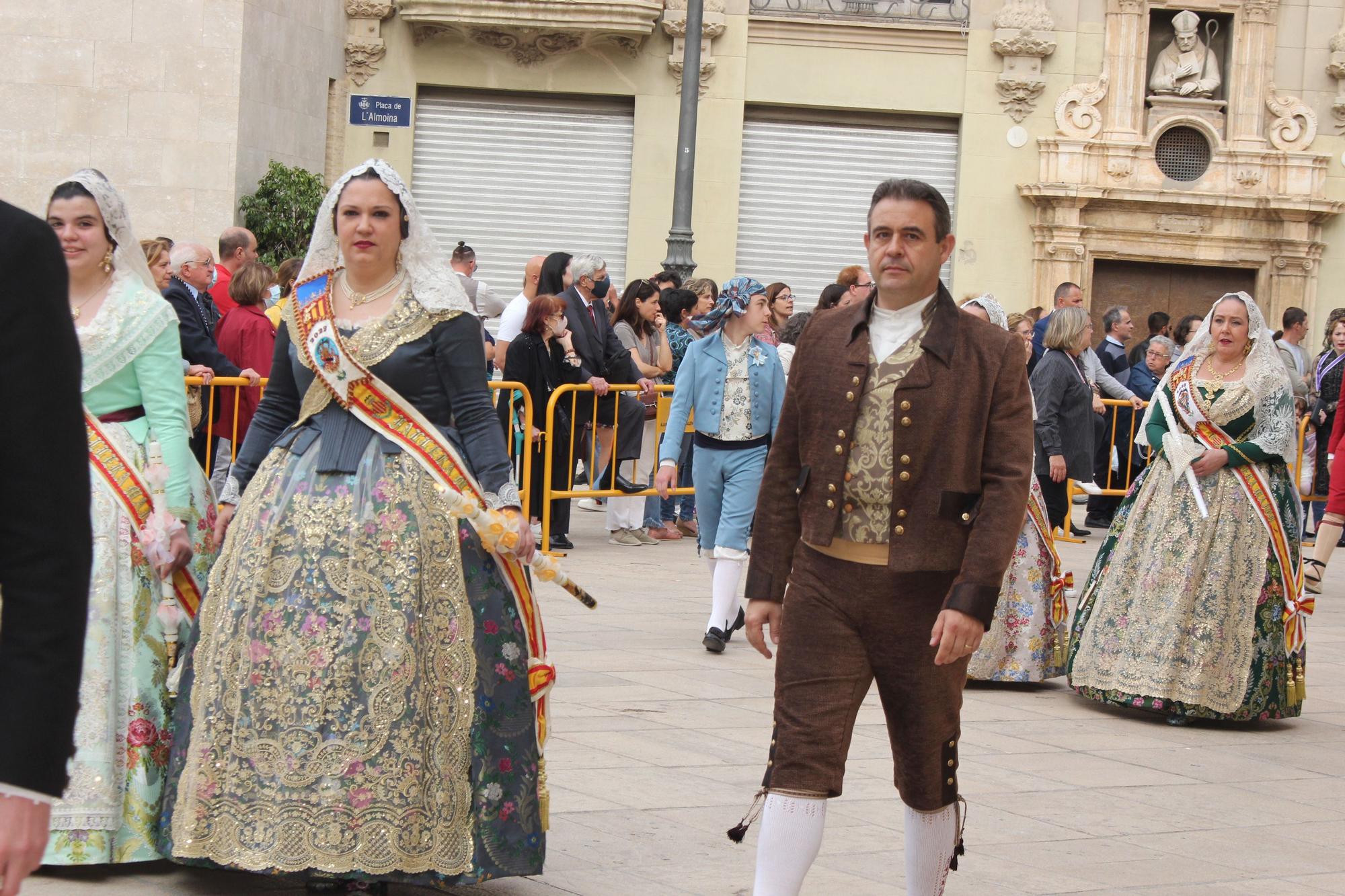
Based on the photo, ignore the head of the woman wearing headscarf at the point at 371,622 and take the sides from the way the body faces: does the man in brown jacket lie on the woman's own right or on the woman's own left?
on the woman's own left

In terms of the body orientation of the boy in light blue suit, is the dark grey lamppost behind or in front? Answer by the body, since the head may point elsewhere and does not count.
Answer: behind

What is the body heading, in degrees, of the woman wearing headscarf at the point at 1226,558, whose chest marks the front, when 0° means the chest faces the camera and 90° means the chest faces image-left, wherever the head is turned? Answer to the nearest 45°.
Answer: approximately 45°

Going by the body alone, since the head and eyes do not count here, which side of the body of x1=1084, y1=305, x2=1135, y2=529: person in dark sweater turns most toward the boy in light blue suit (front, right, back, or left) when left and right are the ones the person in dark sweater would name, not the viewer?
right

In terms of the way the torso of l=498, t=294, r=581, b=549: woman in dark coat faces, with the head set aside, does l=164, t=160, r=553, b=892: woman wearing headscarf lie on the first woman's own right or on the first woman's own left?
on the first woman's own right

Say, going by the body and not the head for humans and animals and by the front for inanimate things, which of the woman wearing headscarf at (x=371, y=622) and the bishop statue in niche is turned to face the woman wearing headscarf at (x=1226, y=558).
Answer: the bishop statue in niche

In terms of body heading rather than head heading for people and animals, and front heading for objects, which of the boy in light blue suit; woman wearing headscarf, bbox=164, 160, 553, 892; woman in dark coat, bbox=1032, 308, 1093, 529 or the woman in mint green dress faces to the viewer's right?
the woman in dark coat

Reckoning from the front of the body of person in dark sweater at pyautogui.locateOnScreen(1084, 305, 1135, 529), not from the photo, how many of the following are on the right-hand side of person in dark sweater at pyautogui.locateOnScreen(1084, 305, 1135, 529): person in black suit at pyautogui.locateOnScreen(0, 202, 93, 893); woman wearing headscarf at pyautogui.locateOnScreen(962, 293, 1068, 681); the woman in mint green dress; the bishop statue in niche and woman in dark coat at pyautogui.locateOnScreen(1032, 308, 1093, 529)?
4

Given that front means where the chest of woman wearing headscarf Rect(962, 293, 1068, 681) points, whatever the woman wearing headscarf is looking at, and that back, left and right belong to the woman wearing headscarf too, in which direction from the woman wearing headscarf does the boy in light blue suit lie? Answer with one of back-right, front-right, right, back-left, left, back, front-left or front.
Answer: front-right
